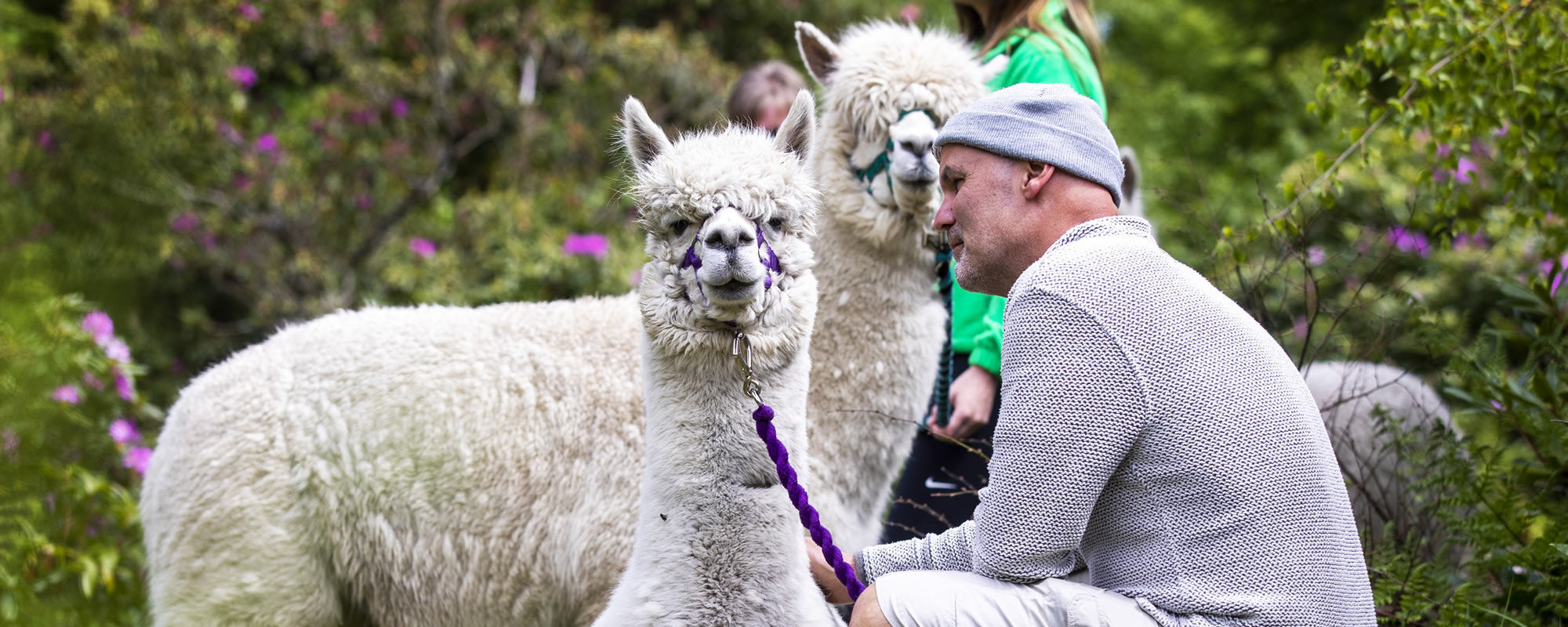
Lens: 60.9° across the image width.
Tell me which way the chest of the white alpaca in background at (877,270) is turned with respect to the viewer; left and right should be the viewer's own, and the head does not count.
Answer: facing the viewer and to the right of the viewer

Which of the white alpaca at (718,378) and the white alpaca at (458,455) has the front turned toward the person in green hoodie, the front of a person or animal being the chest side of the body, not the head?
the white alpaca at (458,455)

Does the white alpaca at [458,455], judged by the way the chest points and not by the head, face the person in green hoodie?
yes

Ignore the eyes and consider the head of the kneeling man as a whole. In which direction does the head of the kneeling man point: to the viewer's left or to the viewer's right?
to the viewer's left

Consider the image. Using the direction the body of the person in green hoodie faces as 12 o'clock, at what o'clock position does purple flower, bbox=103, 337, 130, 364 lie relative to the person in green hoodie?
The purple flower is roughly at 2 o'clock from the person in green hoodie.

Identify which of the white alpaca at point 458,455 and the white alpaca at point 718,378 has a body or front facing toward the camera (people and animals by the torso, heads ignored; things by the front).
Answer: the white alpaca at point 718,378

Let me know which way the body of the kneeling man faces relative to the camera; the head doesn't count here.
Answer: to the viewer's left

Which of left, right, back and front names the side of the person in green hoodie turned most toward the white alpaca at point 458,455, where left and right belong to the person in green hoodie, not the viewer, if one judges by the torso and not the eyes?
front

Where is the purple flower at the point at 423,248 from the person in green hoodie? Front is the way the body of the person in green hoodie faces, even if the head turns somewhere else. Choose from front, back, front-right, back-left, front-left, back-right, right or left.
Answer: right

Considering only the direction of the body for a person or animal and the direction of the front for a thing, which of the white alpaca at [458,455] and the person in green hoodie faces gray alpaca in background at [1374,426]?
the white alpaca

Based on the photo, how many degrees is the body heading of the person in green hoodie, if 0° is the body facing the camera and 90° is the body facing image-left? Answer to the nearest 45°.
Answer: approximately 45°

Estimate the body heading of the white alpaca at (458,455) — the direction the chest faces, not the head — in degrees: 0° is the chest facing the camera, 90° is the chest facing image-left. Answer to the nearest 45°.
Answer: approximately 270°
